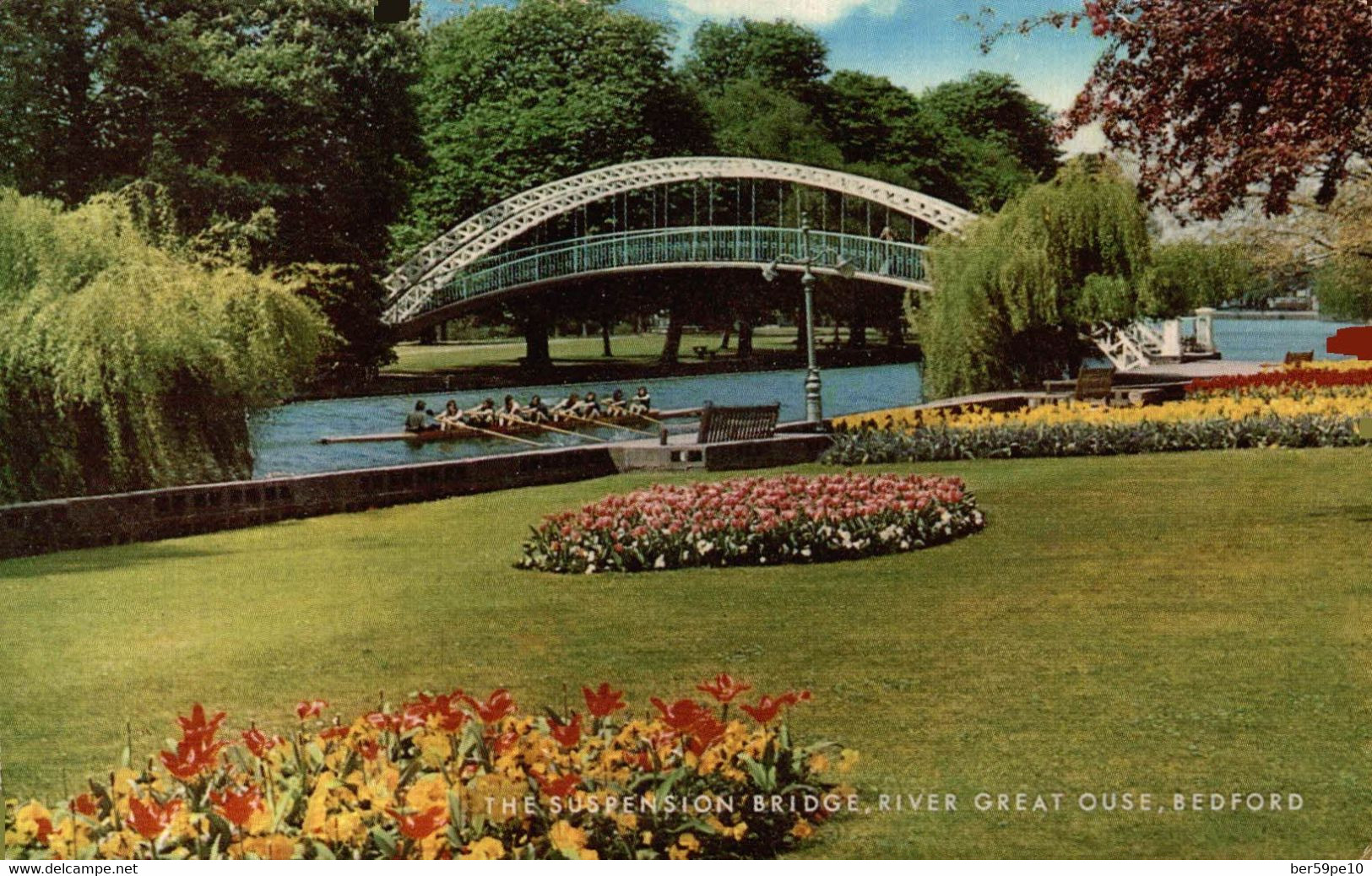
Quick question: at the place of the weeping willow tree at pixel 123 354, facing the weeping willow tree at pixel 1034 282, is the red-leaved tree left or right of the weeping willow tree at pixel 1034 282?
right

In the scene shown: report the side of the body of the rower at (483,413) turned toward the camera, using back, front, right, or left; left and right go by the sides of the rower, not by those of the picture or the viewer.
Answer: left
